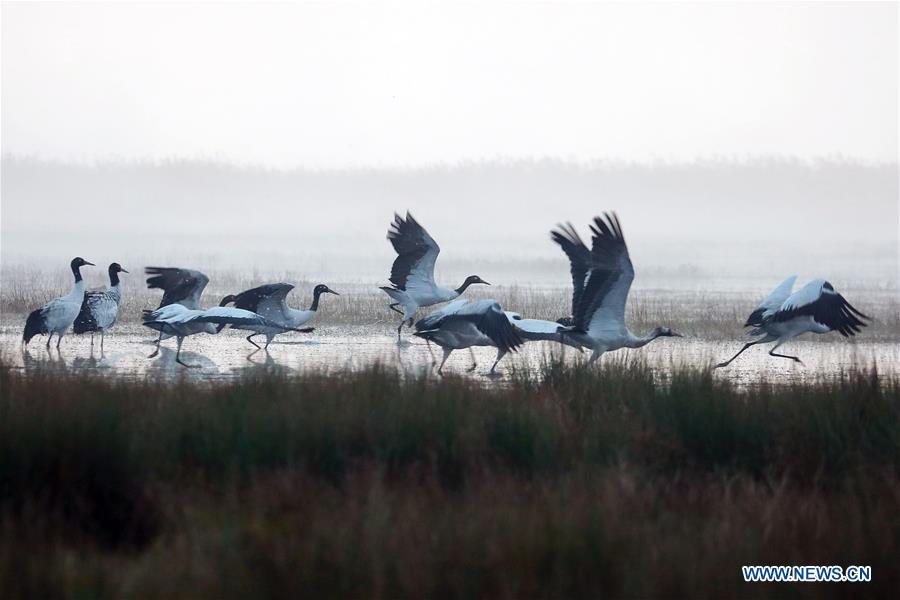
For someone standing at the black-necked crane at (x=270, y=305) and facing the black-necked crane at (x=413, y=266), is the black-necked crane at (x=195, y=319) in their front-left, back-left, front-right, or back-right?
back-right

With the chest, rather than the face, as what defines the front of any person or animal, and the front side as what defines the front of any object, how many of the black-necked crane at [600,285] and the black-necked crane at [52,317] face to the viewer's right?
2

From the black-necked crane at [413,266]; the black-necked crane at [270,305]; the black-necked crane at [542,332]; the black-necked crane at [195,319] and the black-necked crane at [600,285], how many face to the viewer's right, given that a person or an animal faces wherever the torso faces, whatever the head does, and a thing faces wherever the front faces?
5

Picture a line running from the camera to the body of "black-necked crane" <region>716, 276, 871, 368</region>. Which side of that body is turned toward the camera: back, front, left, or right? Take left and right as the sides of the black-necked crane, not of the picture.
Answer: right

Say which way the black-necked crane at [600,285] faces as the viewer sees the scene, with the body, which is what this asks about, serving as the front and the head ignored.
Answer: to the viewer's right

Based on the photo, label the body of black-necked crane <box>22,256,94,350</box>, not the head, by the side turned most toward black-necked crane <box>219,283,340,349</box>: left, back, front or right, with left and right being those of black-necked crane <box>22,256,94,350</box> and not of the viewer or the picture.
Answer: front

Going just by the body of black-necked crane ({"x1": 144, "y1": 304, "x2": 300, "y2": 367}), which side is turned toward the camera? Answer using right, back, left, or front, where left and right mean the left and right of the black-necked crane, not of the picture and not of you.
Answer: right

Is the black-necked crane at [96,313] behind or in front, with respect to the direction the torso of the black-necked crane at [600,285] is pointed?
behind

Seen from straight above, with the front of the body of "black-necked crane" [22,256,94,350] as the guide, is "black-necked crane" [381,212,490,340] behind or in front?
in front

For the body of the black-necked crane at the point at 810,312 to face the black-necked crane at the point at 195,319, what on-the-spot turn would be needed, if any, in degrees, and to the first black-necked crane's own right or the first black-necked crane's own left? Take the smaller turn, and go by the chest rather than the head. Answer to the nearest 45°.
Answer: approximately 180°

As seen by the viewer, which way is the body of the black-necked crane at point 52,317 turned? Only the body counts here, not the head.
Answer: to the viewer's right

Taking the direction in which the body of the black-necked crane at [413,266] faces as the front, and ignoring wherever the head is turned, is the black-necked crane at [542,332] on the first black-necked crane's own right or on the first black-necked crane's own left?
on the first black-necked crane's own right

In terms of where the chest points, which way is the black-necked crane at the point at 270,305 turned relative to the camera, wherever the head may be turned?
to the viewer's right

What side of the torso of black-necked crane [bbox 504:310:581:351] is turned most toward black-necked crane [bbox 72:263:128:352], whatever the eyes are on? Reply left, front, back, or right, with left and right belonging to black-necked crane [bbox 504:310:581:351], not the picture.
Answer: back

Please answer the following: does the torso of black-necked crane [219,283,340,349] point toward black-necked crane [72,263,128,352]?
no

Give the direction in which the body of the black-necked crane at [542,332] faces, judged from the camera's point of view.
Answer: to the viewer's right

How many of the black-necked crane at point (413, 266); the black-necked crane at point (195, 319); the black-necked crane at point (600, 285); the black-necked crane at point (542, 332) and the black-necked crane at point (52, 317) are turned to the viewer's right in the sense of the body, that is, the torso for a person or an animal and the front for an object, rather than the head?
5
